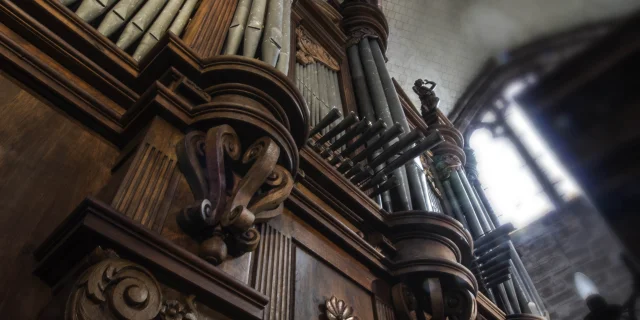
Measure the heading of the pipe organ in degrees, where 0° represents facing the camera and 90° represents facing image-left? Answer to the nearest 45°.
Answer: approximately 315°
